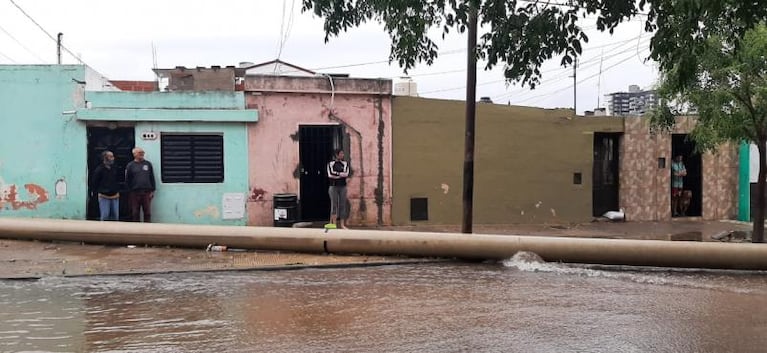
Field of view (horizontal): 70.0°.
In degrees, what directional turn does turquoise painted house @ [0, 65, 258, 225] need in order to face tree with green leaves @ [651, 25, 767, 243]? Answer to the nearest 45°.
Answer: approximately 45° to its left

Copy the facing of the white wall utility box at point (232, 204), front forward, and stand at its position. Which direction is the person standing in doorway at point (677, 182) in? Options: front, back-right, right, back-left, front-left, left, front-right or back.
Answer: left

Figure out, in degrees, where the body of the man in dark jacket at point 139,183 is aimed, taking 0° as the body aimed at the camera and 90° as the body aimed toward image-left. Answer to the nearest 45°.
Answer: approximately 0°

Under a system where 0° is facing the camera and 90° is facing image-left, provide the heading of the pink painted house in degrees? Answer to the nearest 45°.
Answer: approximately 0°

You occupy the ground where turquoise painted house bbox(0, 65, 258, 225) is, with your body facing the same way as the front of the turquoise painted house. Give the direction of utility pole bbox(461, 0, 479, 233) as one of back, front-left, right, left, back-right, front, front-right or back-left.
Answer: front-left

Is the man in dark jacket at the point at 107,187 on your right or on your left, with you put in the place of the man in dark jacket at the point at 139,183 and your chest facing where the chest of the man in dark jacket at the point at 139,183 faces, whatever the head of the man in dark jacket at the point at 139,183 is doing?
on your right

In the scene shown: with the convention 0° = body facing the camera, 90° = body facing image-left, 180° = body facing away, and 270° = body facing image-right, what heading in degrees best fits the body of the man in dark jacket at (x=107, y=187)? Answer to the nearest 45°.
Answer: approximately 315°
